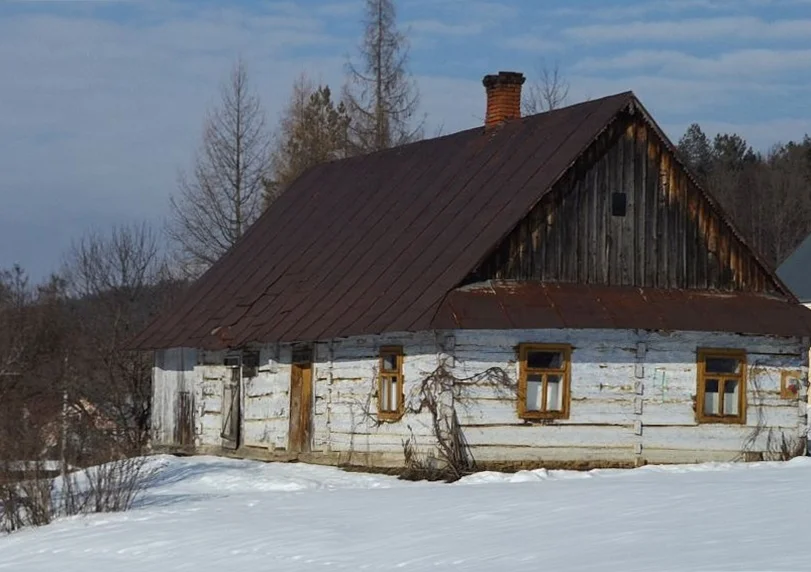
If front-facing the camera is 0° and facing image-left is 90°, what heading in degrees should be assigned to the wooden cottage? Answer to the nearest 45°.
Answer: approximately 45°
